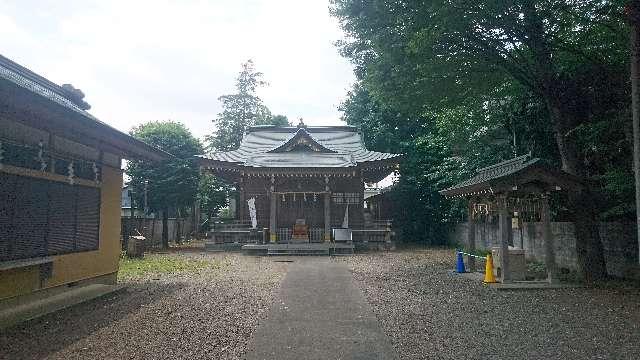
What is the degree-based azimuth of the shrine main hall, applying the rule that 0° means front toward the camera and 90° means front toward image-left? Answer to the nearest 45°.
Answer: approximately 0°

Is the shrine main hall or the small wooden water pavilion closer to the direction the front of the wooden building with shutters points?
the small wooden water pavilion

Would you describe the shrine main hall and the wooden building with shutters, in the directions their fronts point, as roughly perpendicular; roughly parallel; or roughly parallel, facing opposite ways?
roughly perpendicular

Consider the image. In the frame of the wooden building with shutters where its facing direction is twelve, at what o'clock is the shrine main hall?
The shrine main hall is roughly at 9 o'clock from the wooden building with shutters.

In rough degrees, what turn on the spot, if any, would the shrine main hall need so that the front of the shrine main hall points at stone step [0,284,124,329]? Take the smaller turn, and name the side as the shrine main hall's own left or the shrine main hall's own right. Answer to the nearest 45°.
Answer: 0° — it already faces it

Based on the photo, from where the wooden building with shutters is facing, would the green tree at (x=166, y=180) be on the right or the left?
on its left

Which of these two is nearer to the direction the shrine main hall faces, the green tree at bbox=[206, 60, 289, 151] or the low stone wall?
the low stone wall
